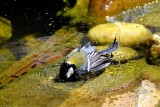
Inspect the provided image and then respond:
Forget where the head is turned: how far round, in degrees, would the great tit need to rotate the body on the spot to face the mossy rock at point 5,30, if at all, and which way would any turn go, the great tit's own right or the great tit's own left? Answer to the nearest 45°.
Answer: approximately 90° to the great tit's own right

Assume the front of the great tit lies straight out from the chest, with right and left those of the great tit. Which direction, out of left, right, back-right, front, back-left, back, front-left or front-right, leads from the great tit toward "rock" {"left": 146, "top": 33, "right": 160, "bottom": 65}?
back-left

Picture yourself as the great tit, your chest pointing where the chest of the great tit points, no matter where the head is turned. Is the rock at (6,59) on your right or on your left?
on your right

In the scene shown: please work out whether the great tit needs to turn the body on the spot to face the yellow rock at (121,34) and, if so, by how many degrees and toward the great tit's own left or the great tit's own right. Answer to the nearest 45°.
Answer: approximately 180°

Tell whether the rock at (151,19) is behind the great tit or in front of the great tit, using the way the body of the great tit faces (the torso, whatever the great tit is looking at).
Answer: behind

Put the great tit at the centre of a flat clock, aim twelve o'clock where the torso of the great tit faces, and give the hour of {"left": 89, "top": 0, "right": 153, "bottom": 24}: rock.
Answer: The rock is roughly at 5 o'clock from the great tit.

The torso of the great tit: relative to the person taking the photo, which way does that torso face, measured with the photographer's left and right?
facing the viewer and to the left of the viewer
